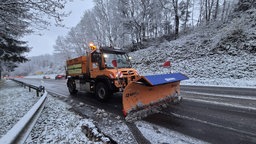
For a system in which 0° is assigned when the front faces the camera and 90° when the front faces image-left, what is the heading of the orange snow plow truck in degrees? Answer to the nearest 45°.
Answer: approximately 315°
